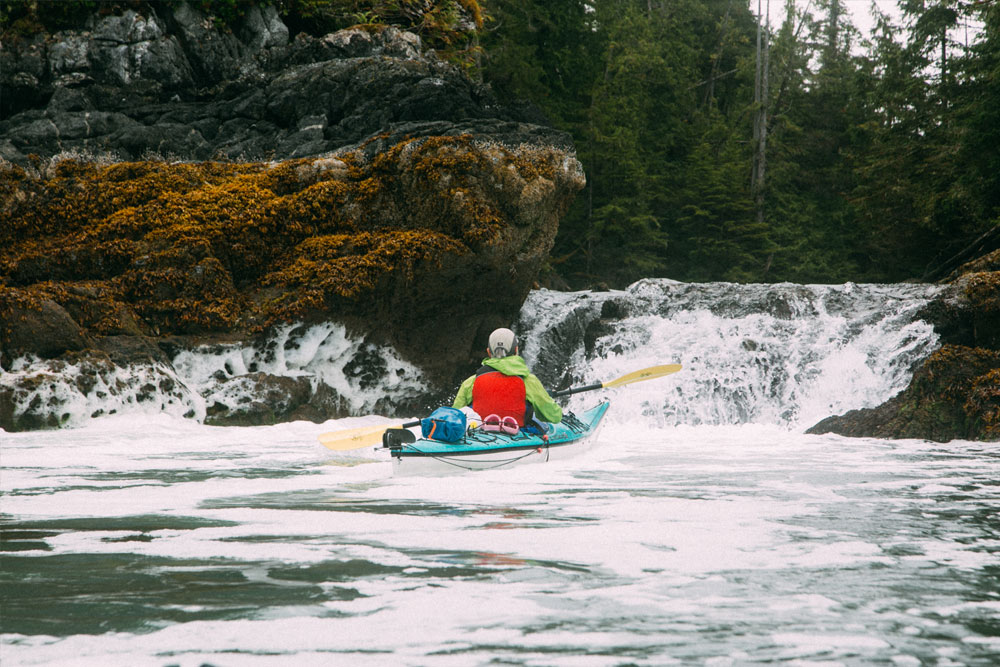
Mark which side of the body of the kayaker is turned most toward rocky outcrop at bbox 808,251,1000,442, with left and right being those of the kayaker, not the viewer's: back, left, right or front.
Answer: right

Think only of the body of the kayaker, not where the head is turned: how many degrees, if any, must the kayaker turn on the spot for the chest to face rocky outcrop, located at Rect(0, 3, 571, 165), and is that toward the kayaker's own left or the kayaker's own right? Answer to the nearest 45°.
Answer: approximately 45° to the kayaker's own left

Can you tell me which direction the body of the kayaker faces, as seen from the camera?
away from the camera

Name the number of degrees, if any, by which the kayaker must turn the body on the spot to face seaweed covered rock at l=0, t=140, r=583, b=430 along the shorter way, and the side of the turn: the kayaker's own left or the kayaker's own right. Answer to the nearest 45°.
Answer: approximately 45° to the kayaker's own left

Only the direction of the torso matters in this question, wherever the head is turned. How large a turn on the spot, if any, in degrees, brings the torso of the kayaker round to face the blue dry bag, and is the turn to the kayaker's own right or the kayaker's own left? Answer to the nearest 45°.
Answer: approximately 135° to the kayaker's own left

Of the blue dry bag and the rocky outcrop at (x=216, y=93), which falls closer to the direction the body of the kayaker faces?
the rocky outcrop
